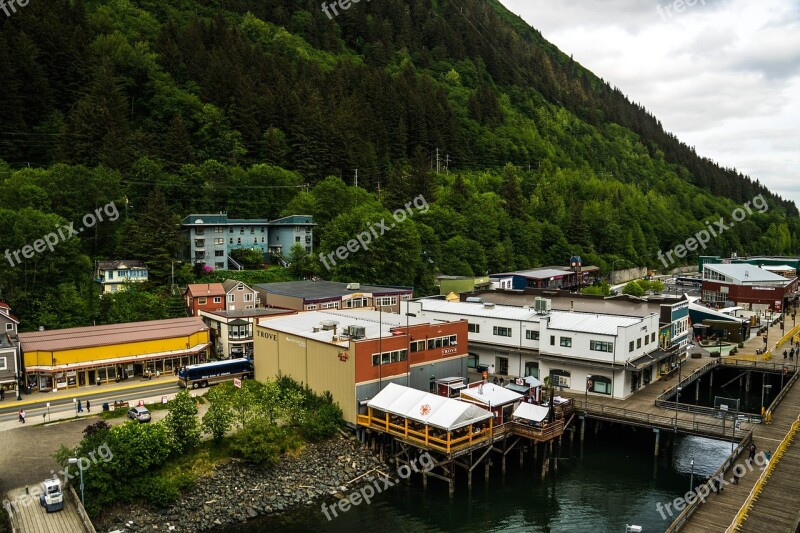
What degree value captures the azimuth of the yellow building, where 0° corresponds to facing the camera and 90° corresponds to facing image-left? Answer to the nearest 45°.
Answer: approximately 0°

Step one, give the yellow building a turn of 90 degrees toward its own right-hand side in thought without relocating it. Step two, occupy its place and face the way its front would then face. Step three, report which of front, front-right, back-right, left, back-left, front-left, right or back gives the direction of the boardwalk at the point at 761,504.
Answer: back-left

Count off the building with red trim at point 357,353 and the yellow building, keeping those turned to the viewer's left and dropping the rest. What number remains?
0

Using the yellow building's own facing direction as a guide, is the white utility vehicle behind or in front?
in front

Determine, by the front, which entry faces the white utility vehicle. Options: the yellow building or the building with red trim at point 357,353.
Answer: the yellow building

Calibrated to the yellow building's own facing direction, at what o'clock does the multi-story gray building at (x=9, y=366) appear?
The multi-story gray building is roughly at 2 o'clock from the yellow building.

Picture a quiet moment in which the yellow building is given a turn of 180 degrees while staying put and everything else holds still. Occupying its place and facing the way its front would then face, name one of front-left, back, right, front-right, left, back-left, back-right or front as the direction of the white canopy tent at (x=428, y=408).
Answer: back-right
